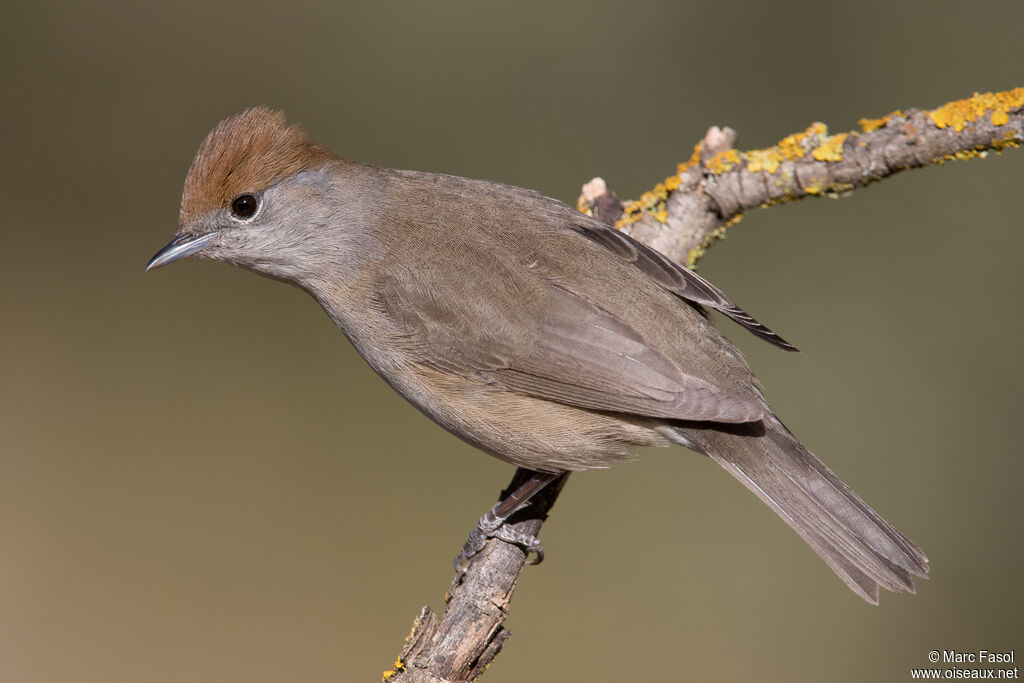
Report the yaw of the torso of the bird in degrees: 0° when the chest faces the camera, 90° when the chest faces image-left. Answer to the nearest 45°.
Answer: approximately 90°
